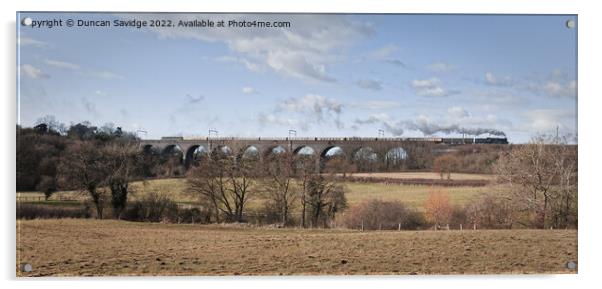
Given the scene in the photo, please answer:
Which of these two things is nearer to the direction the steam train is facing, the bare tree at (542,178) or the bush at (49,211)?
the bare tree

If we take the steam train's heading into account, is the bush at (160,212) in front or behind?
behind

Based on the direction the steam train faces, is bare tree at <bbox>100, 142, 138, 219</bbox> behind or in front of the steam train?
behind

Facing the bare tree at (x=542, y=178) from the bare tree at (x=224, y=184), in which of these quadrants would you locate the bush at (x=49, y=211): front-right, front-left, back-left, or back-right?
back-right

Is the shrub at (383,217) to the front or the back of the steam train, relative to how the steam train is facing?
to the back

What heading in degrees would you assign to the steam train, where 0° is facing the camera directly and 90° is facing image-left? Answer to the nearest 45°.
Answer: approximately 270°

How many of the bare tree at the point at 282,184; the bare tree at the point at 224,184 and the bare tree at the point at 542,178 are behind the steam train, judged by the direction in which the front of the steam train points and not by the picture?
2

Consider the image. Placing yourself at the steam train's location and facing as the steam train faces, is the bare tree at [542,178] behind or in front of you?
in front

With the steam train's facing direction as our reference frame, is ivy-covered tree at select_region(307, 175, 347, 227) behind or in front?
behind
